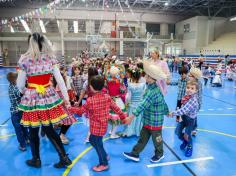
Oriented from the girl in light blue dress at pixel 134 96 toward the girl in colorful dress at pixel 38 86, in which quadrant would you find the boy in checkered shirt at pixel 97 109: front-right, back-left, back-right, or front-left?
front-left

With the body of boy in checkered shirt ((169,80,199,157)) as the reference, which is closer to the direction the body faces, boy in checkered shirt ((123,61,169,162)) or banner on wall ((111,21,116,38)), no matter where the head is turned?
the boy in checkered shirt

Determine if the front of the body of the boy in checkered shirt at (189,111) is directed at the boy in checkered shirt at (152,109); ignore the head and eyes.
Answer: yes

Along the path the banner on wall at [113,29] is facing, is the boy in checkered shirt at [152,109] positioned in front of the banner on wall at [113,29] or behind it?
in front

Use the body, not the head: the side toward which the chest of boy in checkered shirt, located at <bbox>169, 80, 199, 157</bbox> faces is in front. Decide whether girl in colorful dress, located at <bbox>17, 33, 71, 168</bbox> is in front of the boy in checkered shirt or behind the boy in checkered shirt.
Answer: in front

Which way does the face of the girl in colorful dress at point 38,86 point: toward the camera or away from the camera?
away from the camera

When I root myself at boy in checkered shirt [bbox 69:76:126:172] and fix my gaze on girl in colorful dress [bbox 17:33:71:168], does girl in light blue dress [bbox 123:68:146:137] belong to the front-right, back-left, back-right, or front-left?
back-right

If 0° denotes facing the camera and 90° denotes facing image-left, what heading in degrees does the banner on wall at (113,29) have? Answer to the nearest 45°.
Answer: approximately 0°

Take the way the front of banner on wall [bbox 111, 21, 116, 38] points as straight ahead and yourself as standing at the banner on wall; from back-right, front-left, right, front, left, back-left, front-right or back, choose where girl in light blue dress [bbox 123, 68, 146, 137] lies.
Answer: front

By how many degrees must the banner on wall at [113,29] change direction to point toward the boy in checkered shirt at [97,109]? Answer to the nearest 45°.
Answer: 0° — it already faces them
